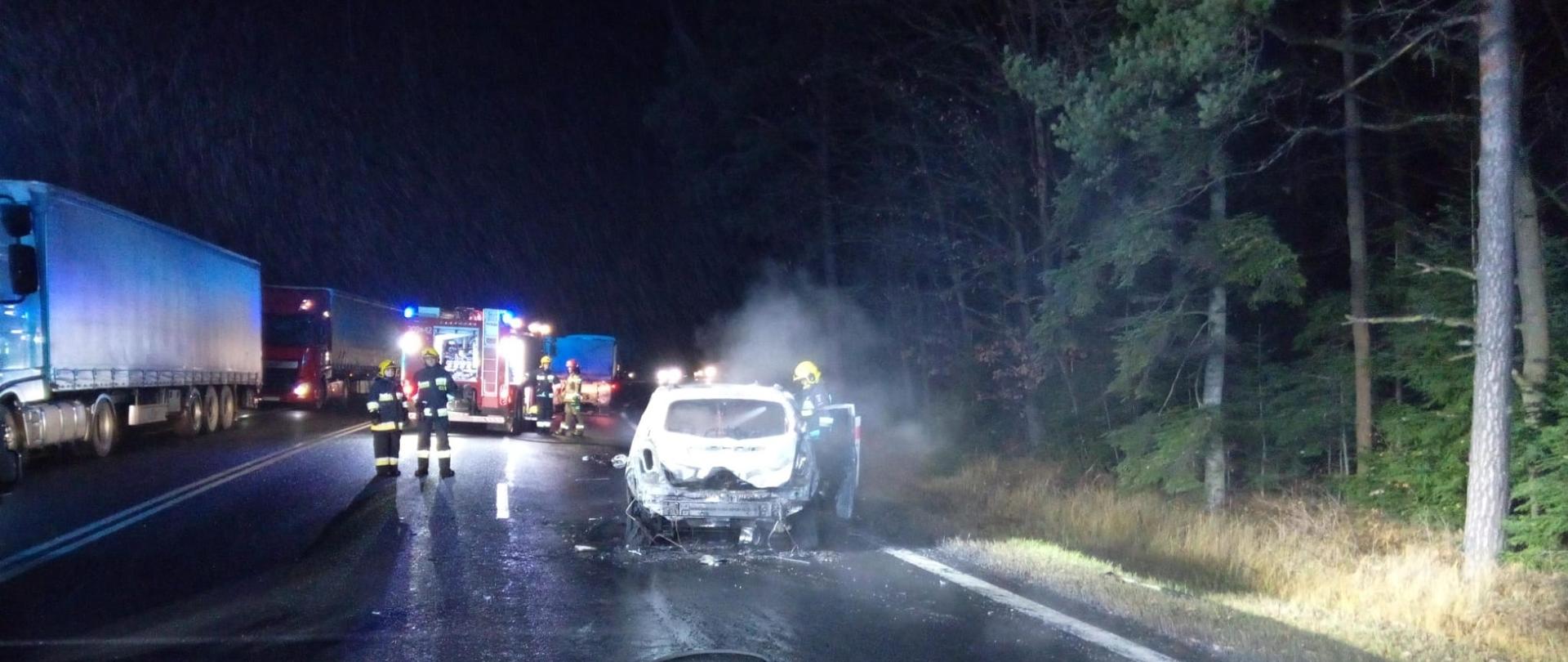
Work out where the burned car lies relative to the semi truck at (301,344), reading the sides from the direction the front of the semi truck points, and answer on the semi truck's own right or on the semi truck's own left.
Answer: on the semi truck's own left

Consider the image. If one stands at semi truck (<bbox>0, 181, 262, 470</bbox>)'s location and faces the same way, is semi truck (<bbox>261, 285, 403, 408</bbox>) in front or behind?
behind

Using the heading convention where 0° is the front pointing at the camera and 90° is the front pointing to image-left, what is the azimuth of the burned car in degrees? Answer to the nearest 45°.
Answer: approximately 180°

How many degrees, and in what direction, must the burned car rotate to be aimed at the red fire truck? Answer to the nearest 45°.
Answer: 0° — it already faces it

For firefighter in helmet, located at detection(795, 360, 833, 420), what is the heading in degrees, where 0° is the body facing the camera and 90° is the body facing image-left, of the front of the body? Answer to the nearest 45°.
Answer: approximately 45°

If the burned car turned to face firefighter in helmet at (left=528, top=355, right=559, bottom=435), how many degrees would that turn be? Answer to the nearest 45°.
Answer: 0° — it already faces them
